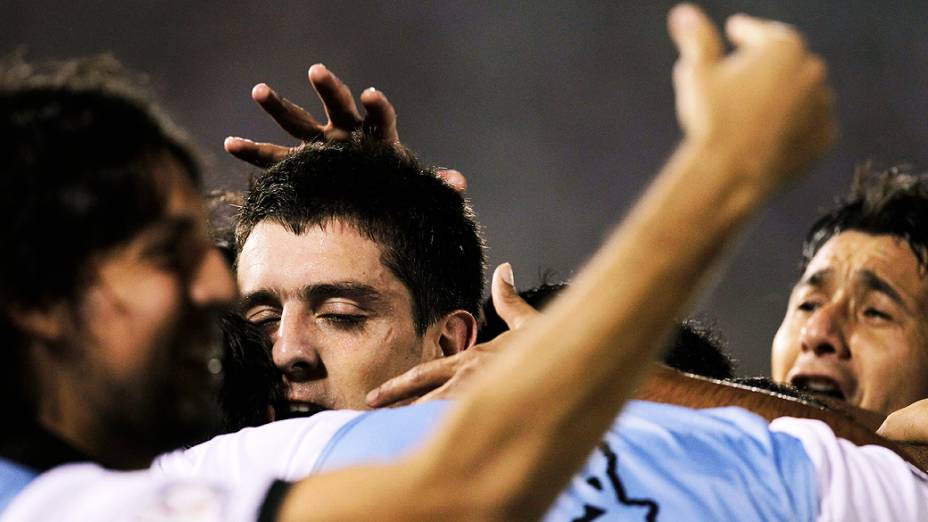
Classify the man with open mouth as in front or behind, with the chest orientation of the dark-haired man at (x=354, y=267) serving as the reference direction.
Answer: behind

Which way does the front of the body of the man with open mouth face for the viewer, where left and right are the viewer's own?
facing the viewer and to the left of the viewer

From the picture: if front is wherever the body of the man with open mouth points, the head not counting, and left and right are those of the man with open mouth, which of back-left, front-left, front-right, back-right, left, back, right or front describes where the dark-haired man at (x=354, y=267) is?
front

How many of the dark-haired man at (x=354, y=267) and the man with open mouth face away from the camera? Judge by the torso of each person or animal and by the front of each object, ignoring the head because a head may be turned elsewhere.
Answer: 0

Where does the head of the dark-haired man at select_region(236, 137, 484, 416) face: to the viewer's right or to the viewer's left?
to the viewer's left

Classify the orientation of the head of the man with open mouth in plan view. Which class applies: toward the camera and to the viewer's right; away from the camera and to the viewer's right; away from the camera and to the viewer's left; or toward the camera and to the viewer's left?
toward the camera and to the viewer's left
